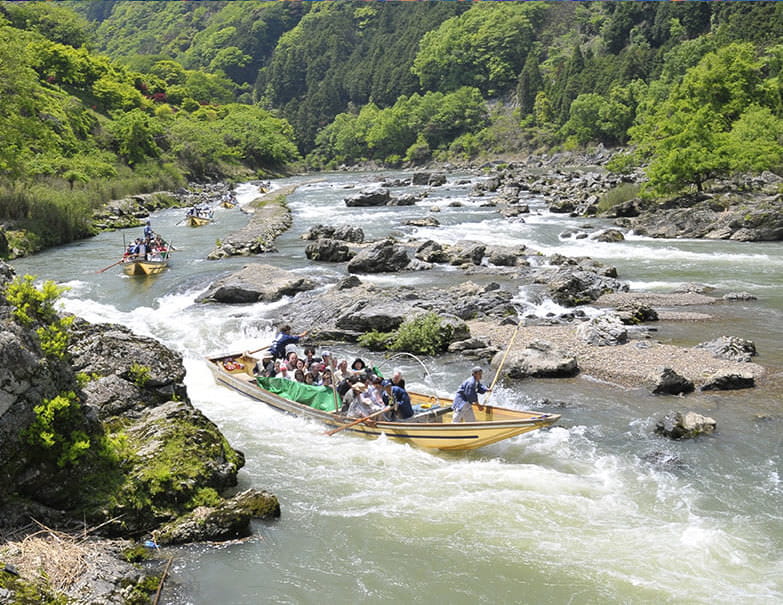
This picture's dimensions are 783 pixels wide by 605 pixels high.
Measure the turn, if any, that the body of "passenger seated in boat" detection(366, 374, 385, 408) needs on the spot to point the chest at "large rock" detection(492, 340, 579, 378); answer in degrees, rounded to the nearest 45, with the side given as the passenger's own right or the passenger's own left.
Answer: approximately 90° to the passenger's own left

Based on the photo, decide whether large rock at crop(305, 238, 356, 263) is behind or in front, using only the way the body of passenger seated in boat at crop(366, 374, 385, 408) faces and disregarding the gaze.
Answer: behind
